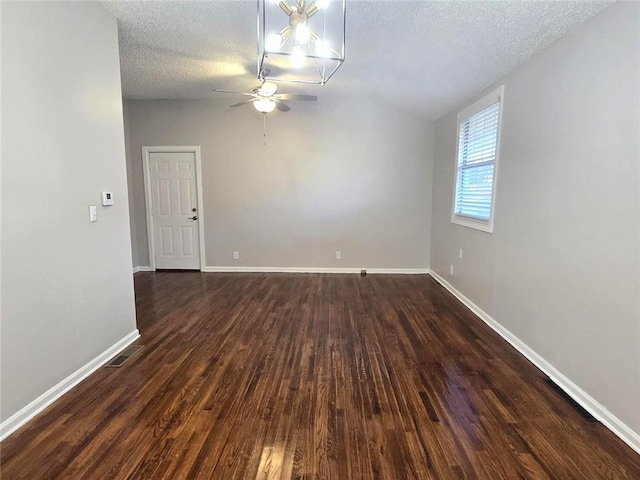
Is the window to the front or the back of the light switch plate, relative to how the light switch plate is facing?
to the front

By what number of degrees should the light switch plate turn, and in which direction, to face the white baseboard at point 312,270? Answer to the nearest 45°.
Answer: approximately 90° to its left

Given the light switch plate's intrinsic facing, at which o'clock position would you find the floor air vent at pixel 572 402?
The floor air vent is roughly at 12 o'clock from the light switch plate.

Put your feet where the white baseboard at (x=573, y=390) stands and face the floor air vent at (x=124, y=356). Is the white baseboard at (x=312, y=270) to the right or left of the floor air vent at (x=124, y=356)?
right

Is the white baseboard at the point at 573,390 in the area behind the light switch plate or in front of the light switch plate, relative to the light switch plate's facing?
in front

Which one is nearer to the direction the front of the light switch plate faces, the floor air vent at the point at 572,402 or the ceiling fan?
the floor air vent

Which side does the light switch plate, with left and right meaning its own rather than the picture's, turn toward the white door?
left

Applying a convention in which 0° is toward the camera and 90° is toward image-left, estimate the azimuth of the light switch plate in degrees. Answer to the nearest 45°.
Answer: approximately 315°
